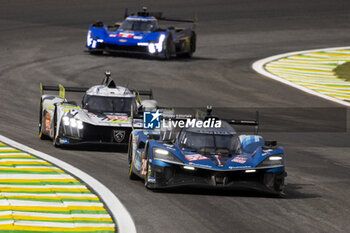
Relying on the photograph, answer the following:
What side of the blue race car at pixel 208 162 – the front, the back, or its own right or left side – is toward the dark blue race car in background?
back

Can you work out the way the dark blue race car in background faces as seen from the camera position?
facing the viewer and to the left of the viewer

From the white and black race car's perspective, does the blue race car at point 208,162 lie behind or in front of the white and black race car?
in front

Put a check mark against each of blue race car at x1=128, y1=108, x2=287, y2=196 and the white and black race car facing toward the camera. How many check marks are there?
2

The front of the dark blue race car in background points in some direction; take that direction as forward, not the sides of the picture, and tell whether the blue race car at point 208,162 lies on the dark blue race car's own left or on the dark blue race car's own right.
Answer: on the dark blue race car's own left

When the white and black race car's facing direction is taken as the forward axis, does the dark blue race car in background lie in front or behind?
behind

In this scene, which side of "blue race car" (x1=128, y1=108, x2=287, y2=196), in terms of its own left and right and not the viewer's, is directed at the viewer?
front

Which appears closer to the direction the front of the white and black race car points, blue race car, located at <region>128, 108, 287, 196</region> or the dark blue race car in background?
the blue race car

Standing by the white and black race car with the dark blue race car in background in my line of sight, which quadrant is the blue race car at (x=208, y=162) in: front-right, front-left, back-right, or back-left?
back-right

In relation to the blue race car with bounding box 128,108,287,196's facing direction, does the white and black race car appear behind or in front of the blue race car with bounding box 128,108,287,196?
behind

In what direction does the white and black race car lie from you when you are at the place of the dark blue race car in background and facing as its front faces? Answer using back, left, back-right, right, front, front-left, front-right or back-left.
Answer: front-left
